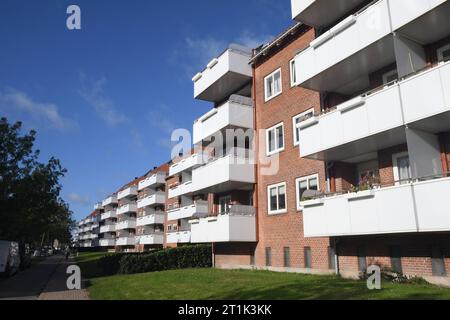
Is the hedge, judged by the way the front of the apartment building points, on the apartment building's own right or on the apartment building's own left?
on the apartment building's own right

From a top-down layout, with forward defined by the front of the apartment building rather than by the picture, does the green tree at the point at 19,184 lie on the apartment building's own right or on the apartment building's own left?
on the apartment building's own right

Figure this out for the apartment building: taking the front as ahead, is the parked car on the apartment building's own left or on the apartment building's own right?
on the apartment building's own right

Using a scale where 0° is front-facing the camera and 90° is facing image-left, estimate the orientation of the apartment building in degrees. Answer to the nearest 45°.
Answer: approximately 45°
